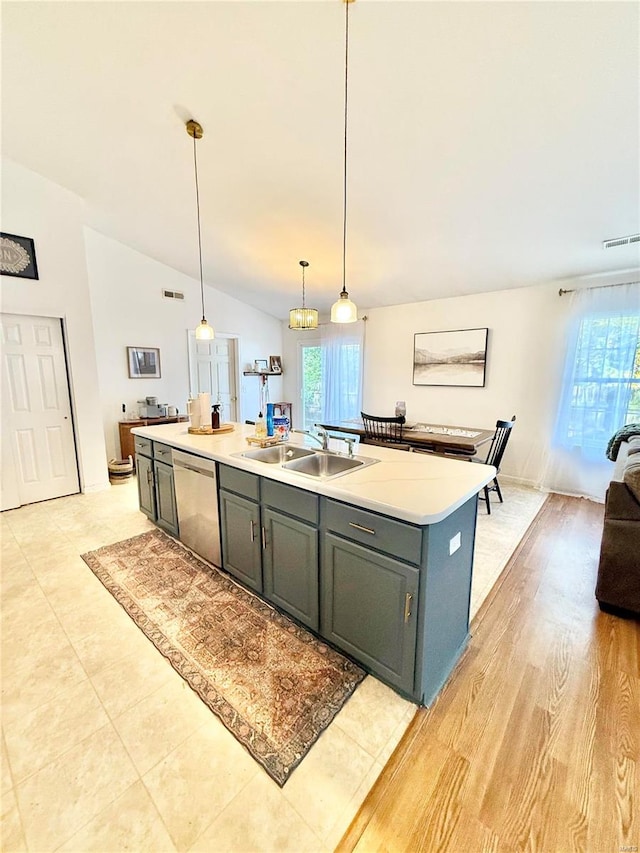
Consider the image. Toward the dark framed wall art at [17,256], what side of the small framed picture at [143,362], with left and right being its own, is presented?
right

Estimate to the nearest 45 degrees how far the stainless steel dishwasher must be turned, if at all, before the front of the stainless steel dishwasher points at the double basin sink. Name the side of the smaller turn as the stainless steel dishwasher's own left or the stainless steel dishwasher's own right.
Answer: approximately 90° to the stainless steel dishwasher's own left

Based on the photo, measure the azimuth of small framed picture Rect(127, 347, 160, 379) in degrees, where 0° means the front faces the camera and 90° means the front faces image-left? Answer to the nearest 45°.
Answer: approximately 315°

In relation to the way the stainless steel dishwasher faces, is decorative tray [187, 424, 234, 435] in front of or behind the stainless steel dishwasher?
behind

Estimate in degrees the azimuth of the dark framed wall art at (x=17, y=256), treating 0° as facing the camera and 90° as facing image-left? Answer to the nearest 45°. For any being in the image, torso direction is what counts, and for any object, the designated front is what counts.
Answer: approximately 315°

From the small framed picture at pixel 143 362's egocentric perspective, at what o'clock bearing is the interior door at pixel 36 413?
The interior door is roughly at 3 o'clock from the small framed picture.

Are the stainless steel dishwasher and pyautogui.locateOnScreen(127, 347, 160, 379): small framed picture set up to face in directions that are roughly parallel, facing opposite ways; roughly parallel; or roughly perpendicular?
roughly perpendicular
